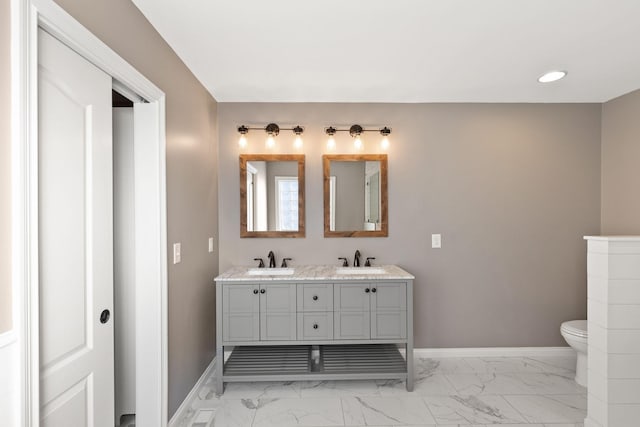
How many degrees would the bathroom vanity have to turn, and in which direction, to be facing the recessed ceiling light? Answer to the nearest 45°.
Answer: approximately 90° to its left

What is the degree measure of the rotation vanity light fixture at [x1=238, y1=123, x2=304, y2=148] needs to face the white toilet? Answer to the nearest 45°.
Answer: approximately 90° to its left

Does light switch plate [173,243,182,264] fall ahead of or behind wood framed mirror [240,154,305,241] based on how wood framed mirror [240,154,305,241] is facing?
ahead

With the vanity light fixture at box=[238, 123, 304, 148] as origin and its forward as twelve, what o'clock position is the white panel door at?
The white panel door is roughly at 1 o'clock from the vanity light fixture.

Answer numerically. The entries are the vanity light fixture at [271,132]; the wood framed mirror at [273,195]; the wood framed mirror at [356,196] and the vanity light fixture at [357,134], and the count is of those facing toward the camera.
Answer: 4

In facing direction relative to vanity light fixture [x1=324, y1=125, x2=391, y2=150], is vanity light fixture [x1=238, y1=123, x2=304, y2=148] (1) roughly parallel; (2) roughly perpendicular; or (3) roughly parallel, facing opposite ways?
roughly parallel

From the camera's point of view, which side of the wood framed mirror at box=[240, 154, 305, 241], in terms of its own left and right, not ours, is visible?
front

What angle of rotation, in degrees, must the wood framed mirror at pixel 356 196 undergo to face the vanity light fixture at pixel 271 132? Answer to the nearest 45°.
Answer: approximately 90° to its right

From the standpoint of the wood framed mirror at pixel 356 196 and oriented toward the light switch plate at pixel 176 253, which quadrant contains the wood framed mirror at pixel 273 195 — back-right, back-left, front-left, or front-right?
front-right

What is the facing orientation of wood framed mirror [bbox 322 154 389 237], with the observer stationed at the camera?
facing the viewer

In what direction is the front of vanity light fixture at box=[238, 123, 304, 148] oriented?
toward the camera

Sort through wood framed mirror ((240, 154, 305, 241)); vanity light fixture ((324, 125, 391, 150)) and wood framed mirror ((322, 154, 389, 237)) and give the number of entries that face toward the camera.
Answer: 3

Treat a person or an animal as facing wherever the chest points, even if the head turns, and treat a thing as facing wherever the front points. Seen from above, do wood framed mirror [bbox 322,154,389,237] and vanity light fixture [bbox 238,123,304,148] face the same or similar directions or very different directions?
same or similar directions

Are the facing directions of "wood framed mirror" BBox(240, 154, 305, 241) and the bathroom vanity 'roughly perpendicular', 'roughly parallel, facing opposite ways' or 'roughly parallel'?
roughly parallel

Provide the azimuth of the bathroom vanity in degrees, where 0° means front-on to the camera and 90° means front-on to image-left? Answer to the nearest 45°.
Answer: approximately 0°

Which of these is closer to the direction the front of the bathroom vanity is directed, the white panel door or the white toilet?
the white panel door
